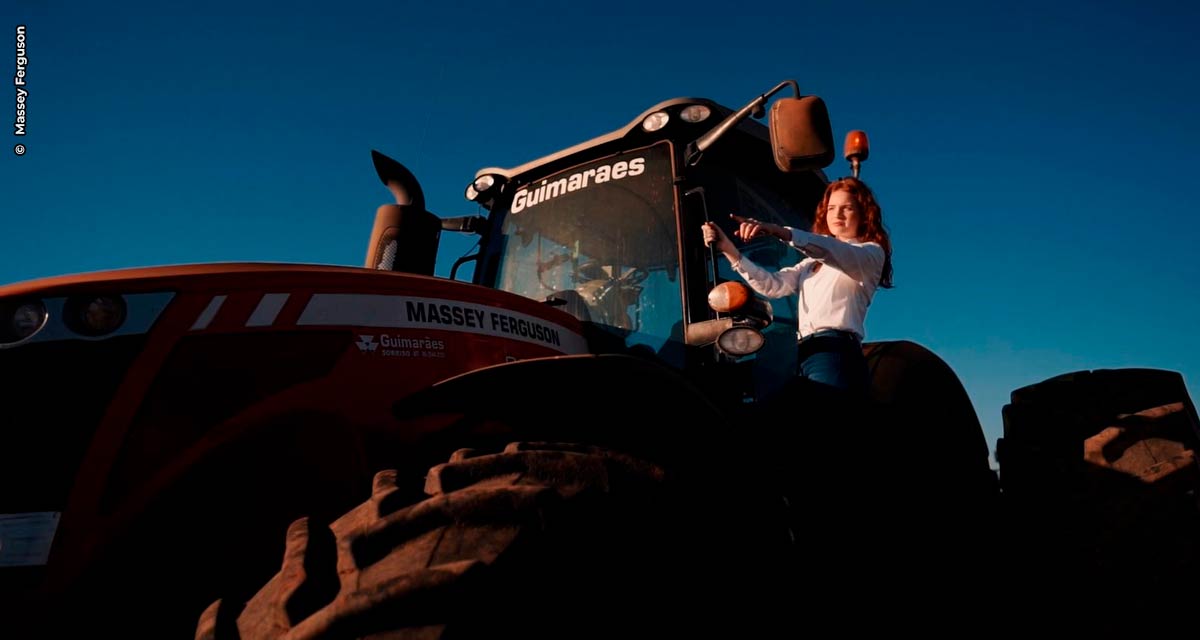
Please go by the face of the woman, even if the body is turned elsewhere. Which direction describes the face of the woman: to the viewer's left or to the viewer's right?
to the viewer's left

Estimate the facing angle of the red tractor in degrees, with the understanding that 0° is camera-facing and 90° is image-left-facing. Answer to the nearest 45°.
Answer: approximately 45°
